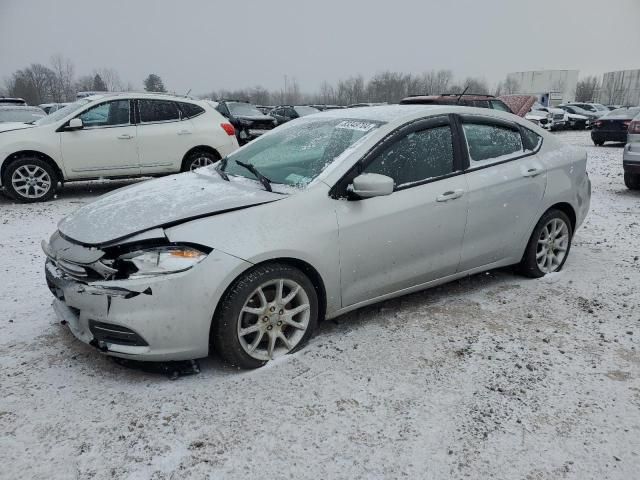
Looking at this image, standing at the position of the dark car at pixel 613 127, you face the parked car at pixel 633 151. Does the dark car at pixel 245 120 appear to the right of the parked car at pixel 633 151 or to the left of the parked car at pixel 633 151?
right

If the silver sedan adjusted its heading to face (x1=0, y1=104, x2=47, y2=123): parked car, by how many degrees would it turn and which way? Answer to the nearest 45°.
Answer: approximately 90° to its right

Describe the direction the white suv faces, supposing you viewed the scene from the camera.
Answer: facing to the left of the viewer

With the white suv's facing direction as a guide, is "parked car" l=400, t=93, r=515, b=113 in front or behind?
behind

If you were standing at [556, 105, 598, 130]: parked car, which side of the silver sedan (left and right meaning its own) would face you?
back

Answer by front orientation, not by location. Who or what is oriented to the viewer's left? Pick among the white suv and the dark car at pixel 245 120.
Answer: the white suv

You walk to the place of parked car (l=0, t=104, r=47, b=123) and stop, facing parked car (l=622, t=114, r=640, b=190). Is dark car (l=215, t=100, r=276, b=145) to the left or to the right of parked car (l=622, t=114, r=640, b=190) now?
left

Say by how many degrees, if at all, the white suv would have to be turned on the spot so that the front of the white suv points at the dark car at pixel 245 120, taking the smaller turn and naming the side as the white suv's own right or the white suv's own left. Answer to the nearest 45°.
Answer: approximately 135° to the white suv's own right

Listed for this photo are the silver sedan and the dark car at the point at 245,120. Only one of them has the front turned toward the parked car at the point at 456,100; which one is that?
the dark car

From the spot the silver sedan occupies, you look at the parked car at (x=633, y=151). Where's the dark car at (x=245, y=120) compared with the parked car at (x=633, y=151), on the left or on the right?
left

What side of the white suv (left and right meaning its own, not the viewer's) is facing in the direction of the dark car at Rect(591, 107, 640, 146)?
back

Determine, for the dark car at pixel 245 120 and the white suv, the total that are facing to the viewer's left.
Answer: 1
